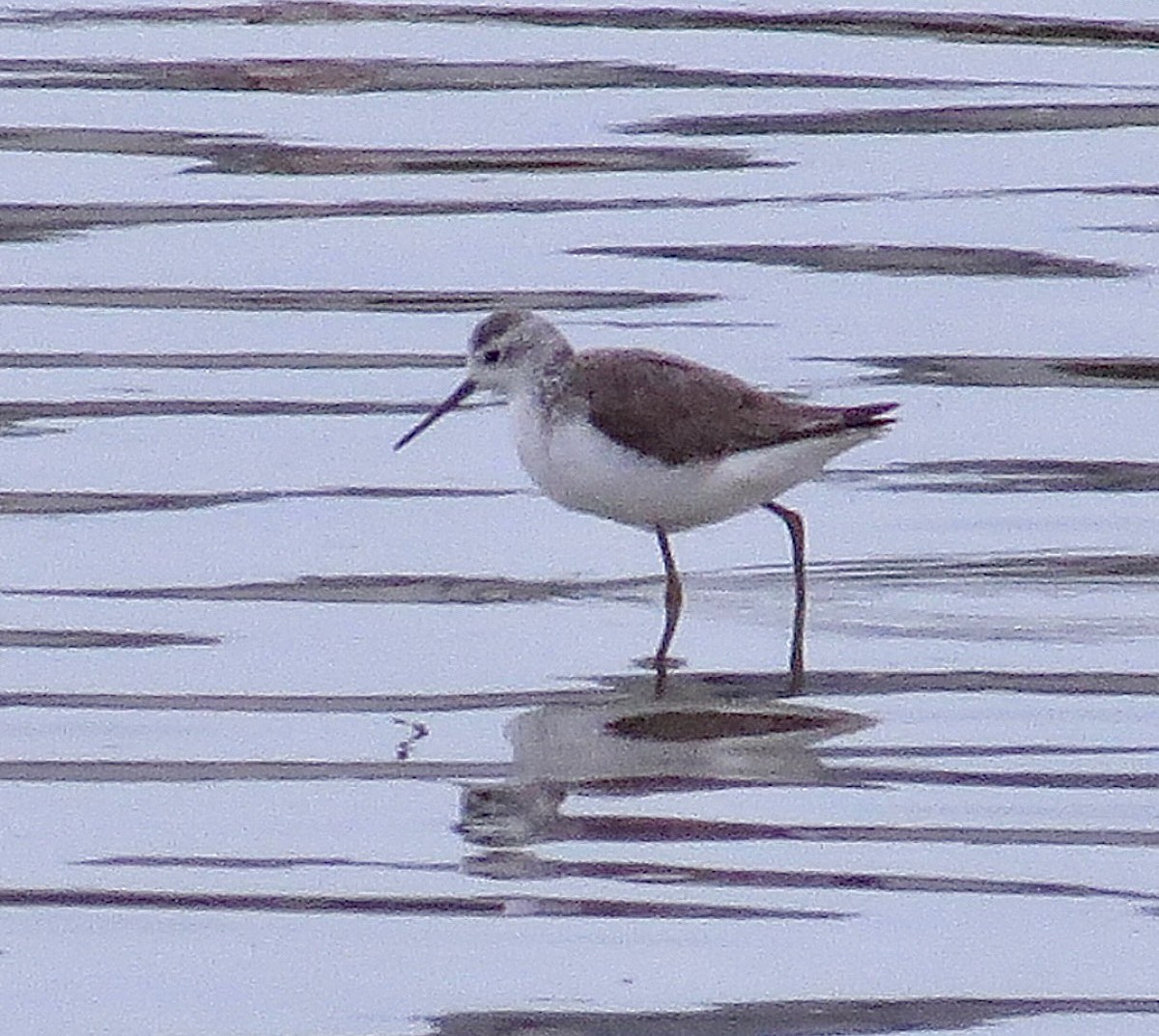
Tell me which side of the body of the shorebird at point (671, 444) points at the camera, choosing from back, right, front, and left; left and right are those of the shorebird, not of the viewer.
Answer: left
